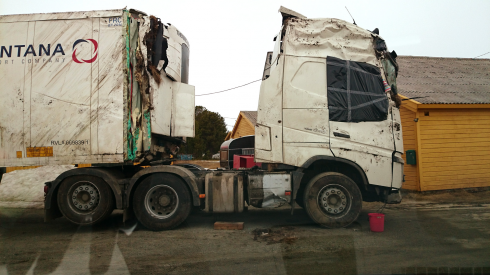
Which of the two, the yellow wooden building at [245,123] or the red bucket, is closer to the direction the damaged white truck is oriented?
the red bucket

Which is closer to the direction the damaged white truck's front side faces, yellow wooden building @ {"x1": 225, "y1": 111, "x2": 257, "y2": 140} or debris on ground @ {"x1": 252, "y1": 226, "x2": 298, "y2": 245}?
the debris on ground

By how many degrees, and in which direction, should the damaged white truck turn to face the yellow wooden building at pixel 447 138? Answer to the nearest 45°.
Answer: approximately 45° to its left

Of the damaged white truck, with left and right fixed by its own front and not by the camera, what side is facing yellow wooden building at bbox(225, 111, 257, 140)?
left

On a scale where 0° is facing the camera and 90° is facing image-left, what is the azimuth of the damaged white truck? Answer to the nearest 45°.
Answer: approximately 270°
